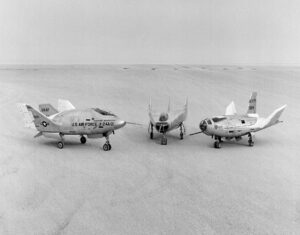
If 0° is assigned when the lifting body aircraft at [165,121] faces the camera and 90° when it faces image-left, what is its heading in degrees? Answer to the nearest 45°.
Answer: approximately 0°

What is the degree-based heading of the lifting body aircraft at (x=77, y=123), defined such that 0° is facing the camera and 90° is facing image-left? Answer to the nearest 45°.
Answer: approximately 315°

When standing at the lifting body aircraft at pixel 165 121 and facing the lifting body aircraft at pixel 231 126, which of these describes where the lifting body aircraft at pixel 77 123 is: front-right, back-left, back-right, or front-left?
back-right

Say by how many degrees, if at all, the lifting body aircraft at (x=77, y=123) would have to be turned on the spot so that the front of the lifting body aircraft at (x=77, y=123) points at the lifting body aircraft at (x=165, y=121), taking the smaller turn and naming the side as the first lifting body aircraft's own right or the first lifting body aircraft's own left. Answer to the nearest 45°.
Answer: approximately 45° to the first lifting body aircraft's own left

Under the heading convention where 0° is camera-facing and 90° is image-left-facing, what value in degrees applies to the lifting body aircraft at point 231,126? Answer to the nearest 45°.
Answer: approximately 45°

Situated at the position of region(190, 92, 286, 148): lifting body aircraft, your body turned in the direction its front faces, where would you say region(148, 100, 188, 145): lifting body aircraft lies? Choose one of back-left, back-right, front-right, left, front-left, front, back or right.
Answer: front-right

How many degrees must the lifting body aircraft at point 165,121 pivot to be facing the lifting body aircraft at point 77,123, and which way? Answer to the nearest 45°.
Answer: approximately 90° to its right

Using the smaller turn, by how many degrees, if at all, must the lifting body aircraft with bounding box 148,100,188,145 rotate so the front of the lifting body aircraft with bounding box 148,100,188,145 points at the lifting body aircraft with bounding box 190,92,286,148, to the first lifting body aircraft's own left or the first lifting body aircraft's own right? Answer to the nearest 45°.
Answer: approximately 90° to the first lifting body aircraft's own left

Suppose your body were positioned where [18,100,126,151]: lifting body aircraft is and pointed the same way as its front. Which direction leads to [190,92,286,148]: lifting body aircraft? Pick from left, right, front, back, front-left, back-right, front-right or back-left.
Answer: front-left
